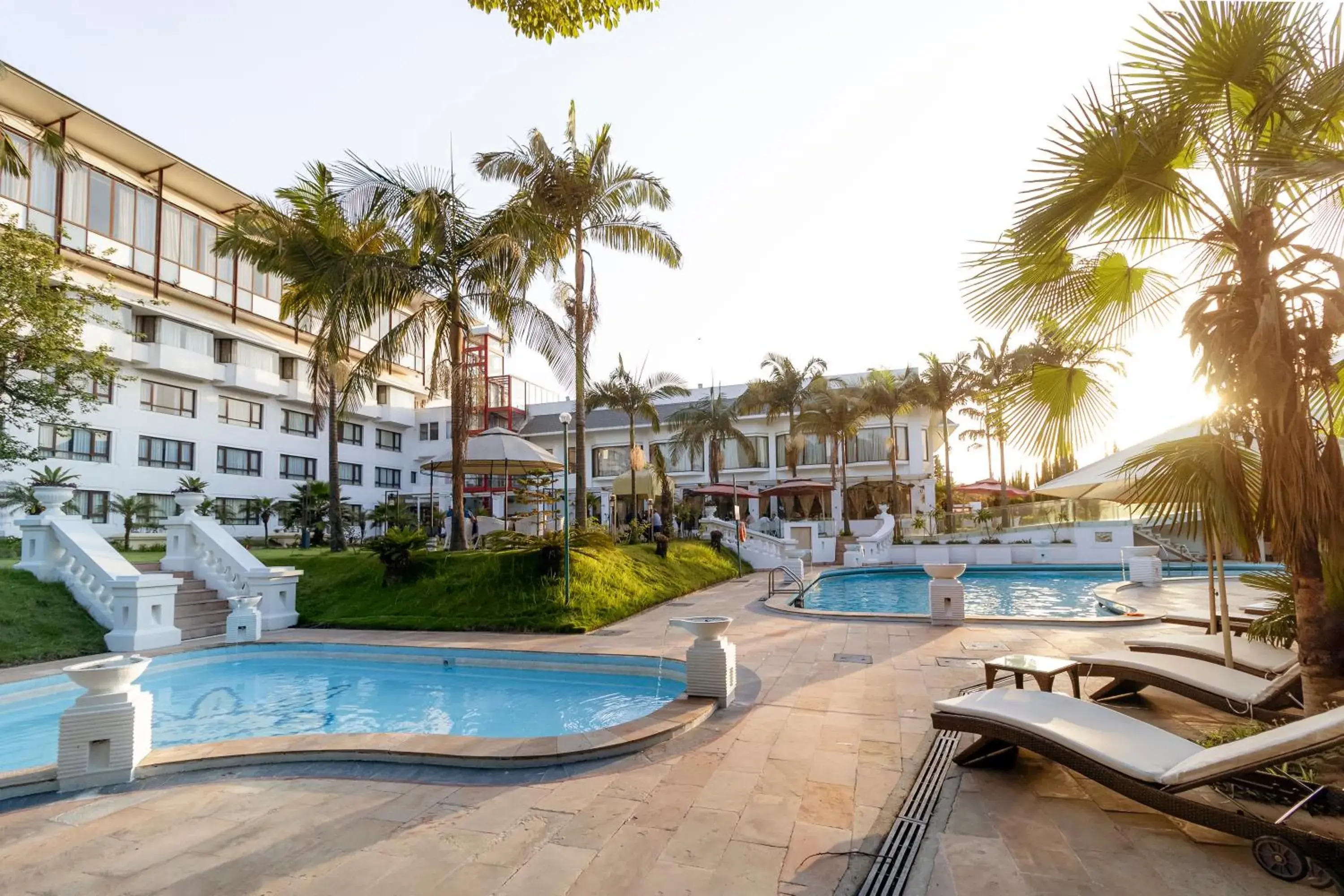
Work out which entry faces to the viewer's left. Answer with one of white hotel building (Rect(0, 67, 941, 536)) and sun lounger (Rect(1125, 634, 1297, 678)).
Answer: the sun lounger

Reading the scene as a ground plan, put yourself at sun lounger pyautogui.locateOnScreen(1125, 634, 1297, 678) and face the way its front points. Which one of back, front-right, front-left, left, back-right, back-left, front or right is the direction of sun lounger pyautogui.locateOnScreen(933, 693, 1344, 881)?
left

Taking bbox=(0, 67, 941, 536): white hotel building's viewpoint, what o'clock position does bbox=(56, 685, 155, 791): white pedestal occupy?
The white pedestal is roughly at 1 o'clock from the white hotel building.

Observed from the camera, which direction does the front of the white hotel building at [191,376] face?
facing the viewer and to the right of the viewer

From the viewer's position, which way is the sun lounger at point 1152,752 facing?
facing away from the viewer and to the left of the viewer

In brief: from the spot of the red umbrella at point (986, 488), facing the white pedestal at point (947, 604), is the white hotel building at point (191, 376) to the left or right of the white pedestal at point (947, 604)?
right

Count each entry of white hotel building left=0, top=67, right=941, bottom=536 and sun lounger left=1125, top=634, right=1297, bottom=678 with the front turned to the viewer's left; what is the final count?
1

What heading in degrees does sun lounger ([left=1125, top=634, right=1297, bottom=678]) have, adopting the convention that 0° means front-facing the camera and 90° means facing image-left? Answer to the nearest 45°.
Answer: approximately 90°

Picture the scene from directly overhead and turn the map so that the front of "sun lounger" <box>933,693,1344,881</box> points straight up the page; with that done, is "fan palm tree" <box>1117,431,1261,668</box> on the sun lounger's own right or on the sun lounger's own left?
on the sun lounger's own right

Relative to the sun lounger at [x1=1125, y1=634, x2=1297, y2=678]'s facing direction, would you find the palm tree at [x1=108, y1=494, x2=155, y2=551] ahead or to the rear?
ahead

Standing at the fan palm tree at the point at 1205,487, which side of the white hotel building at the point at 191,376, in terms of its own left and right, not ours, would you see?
front

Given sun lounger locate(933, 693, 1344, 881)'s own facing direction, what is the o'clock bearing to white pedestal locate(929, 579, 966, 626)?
The white pedestal is roughly at 1 o'clock from the sun lounger.
